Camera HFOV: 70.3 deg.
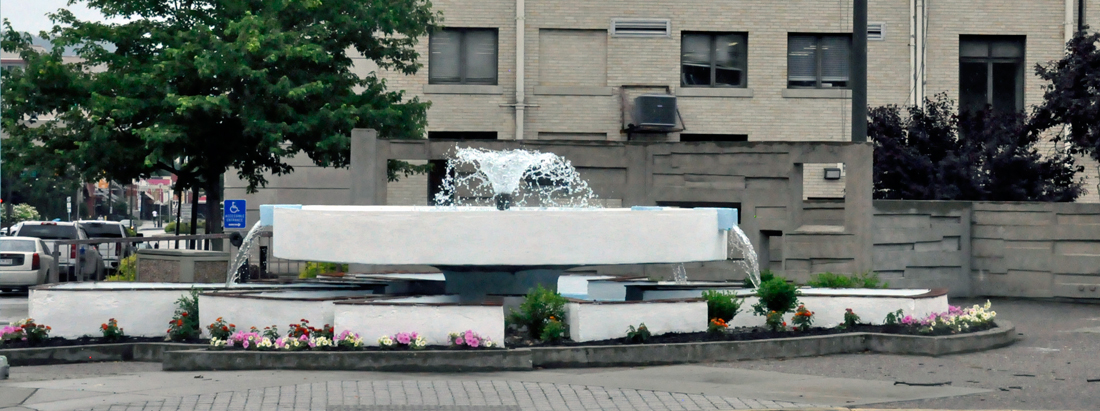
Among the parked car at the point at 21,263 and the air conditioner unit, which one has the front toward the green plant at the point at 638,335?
the air conditioner unit

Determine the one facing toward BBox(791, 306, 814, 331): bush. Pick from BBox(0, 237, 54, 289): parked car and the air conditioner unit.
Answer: the air conditioner unit

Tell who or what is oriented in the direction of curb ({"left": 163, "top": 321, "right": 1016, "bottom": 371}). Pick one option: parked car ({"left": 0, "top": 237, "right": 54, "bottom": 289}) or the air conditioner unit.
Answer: the air conditioner unit

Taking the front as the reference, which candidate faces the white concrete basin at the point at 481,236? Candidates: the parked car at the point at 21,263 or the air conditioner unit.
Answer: the air conditioner unit

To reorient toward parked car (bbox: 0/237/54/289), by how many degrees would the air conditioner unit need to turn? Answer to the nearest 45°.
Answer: approximately 90° to its right

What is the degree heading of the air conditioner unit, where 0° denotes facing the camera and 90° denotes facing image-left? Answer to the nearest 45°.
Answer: approximately 0°

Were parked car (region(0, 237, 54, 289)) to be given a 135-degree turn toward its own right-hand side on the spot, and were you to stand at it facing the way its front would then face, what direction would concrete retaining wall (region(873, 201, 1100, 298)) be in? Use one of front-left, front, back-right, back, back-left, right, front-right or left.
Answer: front

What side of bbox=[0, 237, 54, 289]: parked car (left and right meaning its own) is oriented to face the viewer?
back

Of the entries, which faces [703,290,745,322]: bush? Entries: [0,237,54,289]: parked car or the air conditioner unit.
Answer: the air conditioner unit

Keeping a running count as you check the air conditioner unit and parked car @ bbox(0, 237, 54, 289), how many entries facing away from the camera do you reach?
1

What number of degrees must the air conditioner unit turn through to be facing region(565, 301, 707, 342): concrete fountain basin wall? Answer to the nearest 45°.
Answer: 0° — it already faces it
